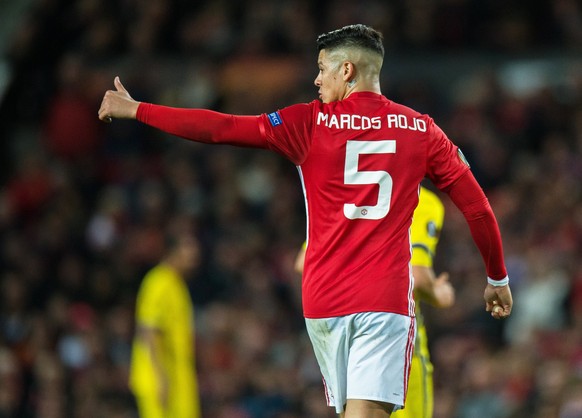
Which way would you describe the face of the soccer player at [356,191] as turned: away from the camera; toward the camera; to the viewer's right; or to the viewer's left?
to the viewer's left

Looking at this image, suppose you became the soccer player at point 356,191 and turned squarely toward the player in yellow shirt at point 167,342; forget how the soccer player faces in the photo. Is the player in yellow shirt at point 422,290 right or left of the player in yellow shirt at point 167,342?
right

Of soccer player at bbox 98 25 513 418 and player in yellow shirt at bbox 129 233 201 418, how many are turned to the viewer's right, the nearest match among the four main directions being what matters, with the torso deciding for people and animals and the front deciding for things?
1

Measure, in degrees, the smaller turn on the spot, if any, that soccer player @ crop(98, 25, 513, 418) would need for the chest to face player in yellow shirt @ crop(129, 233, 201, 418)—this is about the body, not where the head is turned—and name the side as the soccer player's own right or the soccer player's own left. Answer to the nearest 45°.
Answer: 0° — they already face them

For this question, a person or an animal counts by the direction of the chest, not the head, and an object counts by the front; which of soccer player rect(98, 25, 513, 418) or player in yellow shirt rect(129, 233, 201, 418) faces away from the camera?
the soccer player

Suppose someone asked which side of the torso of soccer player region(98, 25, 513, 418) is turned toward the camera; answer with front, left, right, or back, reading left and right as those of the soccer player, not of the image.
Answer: back

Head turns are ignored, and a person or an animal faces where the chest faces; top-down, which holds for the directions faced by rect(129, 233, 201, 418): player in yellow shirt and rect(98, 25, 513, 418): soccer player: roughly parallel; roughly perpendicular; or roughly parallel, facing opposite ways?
roughly perpendicular

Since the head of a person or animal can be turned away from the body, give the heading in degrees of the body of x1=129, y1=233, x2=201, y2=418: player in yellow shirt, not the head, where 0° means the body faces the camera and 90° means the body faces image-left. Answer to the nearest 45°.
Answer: approximately 270°
